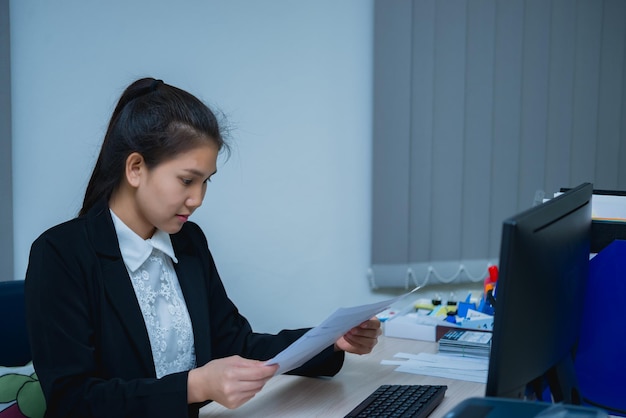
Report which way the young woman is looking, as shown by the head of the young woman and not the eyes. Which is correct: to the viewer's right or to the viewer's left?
to the viewer's right

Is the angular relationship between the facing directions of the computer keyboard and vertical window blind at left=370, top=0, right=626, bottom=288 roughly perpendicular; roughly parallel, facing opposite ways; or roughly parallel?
roughly perpendicular

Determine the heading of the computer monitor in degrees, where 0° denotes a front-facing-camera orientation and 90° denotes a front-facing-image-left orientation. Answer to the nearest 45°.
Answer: approximately 135°

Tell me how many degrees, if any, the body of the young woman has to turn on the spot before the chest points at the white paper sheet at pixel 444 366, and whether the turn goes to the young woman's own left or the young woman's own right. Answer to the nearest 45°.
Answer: approximately 45° to the young woman's own left

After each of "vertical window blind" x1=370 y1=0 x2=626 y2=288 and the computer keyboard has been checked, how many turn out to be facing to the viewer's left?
1

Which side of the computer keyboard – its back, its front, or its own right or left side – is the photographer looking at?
left
